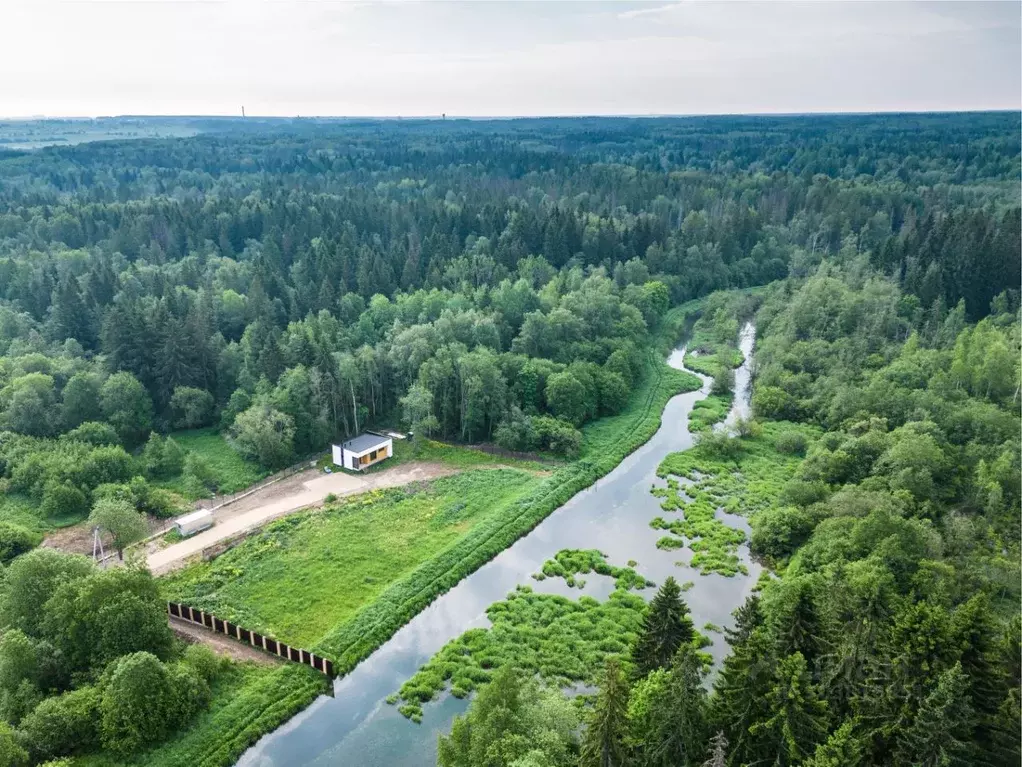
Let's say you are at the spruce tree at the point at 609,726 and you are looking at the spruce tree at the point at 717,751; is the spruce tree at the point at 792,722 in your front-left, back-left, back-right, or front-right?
front-left

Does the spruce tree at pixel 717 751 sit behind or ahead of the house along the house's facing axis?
ahead

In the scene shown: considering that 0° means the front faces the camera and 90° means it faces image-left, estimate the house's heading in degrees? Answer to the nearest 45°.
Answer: approximately 315°

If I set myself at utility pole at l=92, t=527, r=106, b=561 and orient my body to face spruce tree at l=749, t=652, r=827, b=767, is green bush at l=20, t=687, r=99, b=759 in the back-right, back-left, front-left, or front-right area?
front-right

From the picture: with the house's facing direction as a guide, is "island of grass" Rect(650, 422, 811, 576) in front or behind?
in front

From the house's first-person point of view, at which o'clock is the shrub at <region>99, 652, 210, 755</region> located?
The shrub is roughly at 2 o'clock from the house.

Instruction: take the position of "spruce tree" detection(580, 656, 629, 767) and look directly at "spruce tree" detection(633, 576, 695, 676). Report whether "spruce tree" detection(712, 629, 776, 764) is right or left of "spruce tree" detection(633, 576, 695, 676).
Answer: right

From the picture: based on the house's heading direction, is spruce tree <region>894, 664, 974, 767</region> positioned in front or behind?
in front

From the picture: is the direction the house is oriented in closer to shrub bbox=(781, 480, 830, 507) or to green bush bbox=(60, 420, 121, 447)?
the shrub

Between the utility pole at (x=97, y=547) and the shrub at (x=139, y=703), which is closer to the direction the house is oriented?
the shrub

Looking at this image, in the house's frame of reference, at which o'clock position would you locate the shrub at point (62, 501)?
The shrub is roughly at 4 o'clock from the house.

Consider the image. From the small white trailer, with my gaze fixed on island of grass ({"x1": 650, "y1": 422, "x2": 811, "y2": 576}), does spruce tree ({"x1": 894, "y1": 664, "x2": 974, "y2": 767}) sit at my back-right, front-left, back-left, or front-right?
front-right
